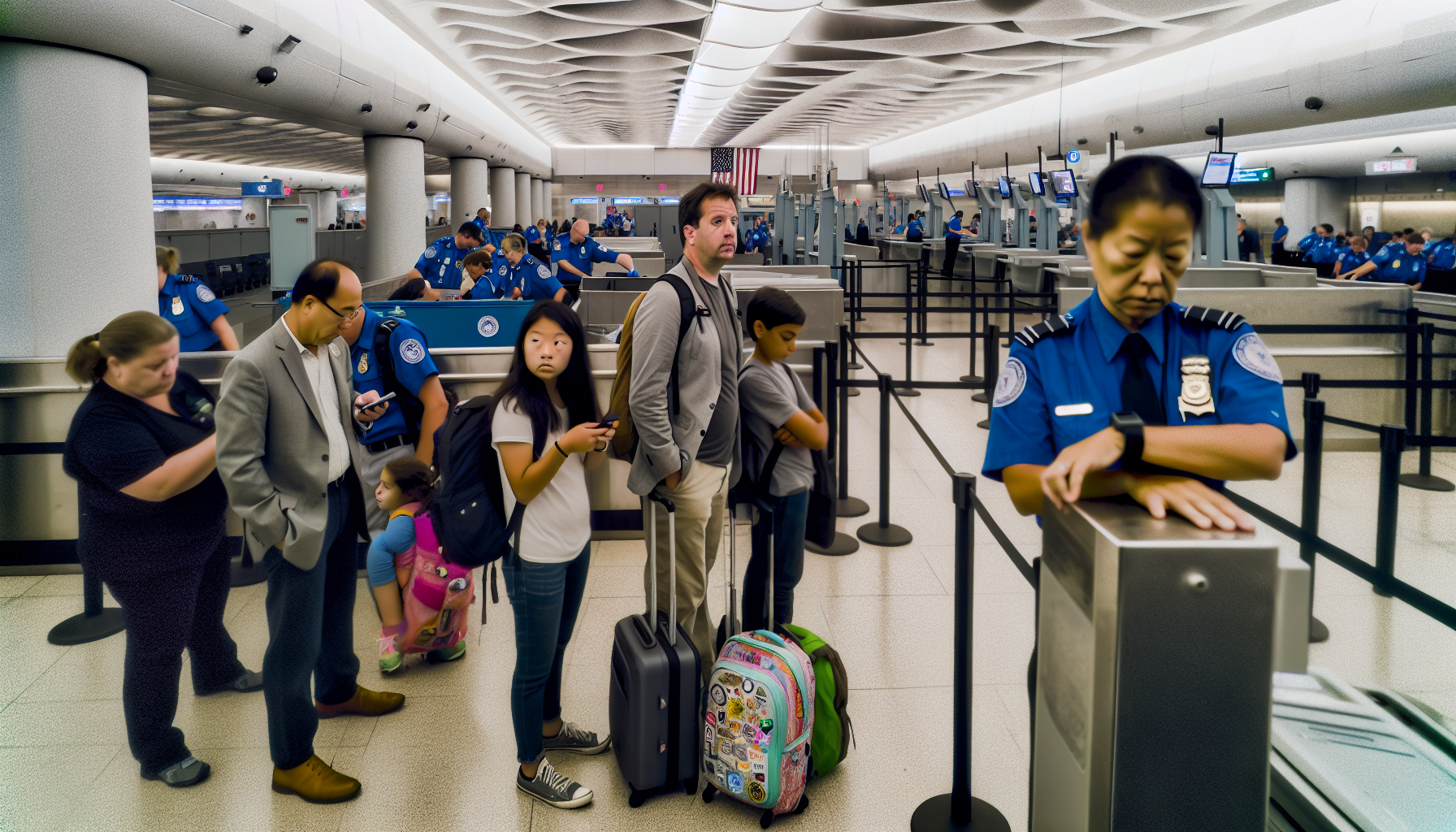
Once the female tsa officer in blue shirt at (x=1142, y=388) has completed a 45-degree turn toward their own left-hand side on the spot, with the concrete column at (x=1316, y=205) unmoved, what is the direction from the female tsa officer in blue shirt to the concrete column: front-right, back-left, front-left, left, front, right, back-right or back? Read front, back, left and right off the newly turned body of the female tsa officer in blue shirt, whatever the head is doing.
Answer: back-left

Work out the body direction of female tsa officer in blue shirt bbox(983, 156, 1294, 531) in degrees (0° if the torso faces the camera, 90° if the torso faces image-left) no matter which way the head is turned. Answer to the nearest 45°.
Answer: approximately 0°

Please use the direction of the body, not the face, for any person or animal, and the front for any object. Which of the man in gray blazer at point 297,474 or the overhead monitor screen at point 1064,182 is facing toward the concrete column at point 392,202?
the overhead monitor screen
